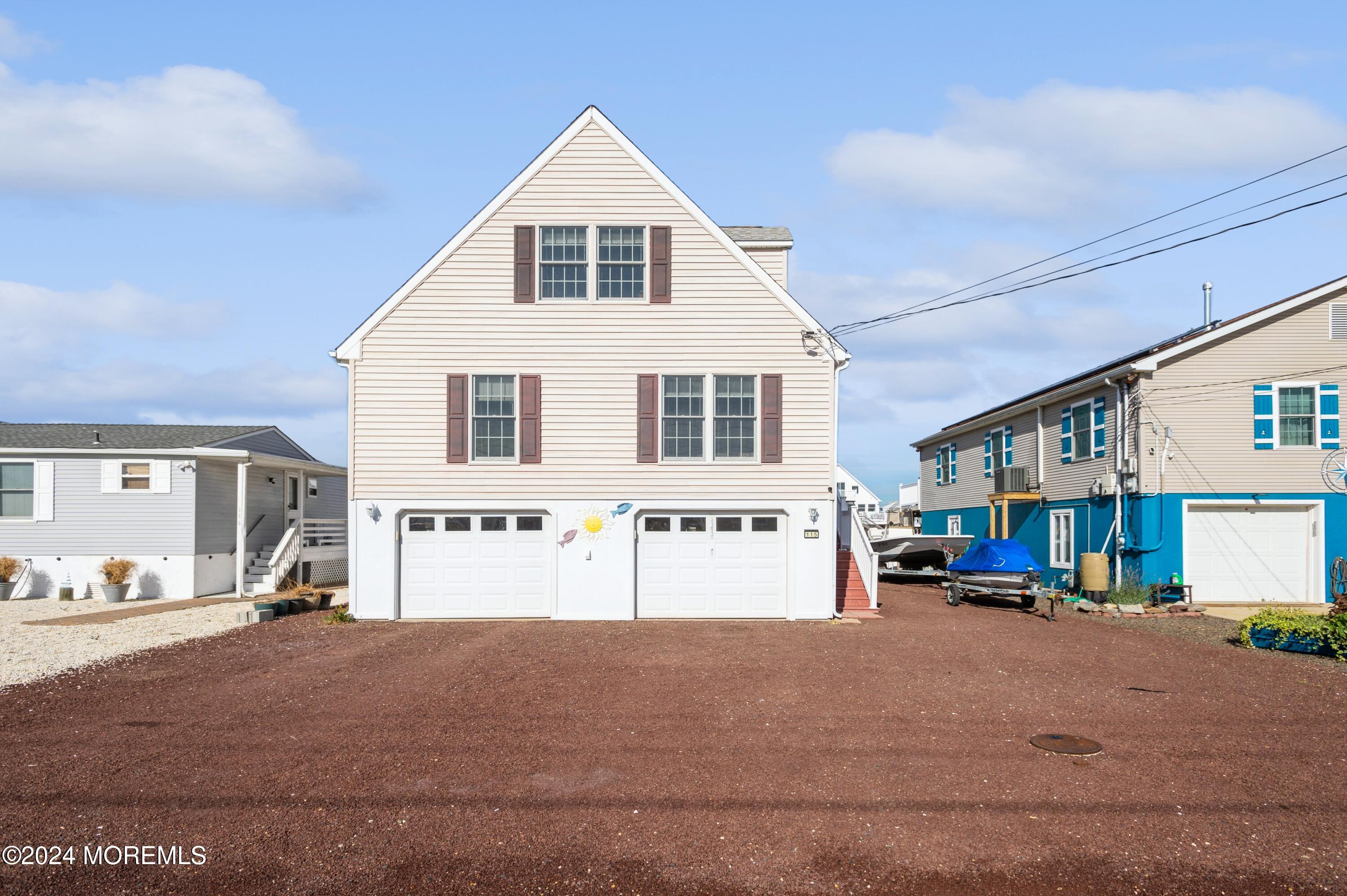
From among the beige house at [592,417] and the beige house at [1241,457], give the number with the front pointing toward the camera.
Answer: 2

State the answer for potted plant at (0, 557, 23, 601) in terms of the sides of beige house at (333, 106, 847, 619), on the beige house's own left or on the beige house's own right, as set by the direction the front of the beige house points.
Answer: on the beige house's own right

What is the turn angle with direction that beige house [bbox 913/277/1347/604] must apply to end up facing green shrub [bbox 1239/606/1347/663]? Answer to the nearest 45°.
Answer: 0° — it already faces it

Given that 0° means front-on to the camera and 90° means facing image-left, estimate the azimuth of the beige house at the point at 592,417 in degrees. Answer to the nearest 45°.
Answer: approximately 0°

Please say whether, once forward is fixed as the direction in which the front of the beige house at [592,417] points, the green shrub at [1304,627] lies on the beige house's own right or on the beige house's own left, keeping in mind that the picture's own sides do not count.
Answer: on the beige house's own left

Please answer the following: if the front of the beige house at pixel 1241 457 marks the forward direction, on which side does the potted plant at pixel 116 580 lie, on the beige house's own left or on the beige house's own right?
on the beige house's own right

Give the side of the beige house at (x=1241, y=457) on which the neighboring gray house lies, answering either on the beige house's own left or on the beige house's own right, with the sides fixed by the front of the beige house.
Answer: on the beige house's own right
